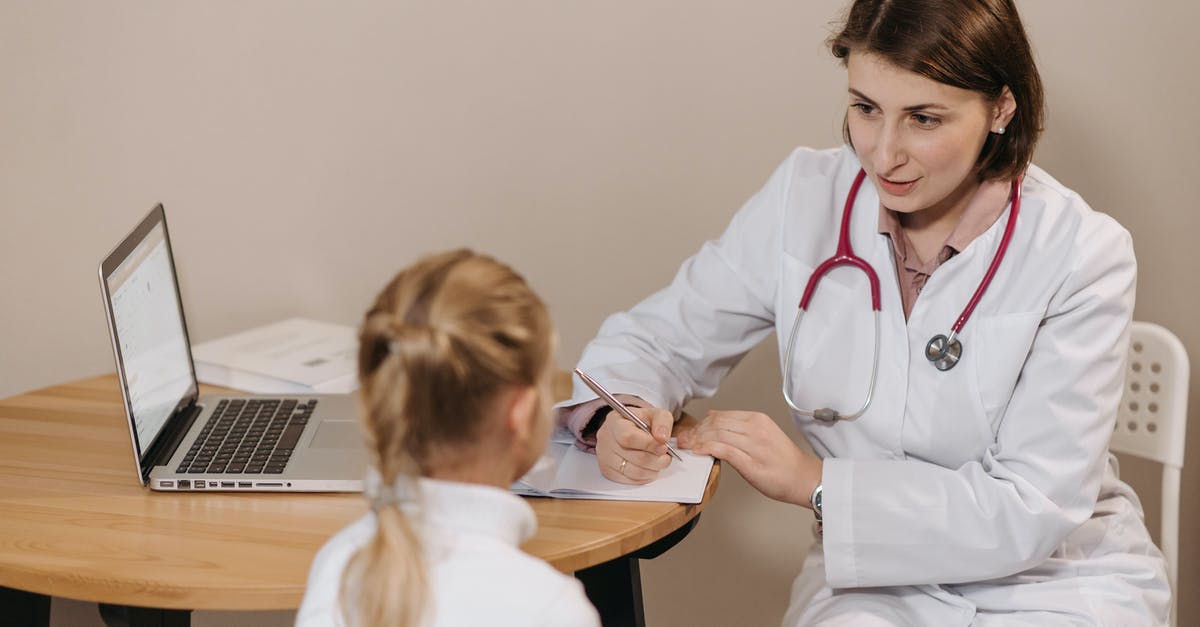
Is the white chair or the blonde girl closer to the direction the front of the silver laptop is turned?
the white chair

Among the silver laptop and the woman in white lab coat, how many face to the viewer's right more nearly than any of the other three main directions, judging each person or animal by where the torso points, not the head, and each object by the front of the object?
1

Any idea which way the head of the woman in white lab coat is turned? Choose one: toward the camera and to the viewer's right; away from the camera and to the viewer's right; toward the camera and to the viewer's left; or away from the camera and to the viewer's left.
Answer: toward the camera and to the viewer's left

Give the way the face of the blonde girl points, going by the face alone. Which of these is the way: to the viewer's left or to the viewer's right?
to the viewer's right

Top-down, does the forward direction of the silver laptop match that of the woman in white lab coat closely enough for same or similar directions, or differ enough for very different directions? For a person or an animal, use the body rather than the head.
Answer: very different directions

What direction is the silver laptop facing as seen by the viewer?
to the viewer's right

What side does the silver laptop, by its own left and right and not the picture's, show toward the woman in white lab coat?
front

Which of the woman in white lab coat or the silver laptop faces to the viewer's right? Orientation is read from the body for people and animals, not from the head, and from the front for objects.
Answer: the silver laptop

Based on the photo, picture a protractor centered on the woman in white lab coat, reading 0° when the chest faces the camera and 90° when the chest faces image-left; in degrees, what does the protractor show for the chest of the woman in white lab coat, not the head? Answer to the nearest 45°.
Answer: approximately 45°

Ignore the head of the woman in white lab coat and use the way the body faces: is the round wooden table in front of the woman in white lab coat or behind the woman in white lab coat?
in front

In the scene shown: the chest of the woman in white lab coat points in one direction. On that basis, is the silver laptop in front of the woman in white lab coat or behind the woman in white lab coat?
in front
